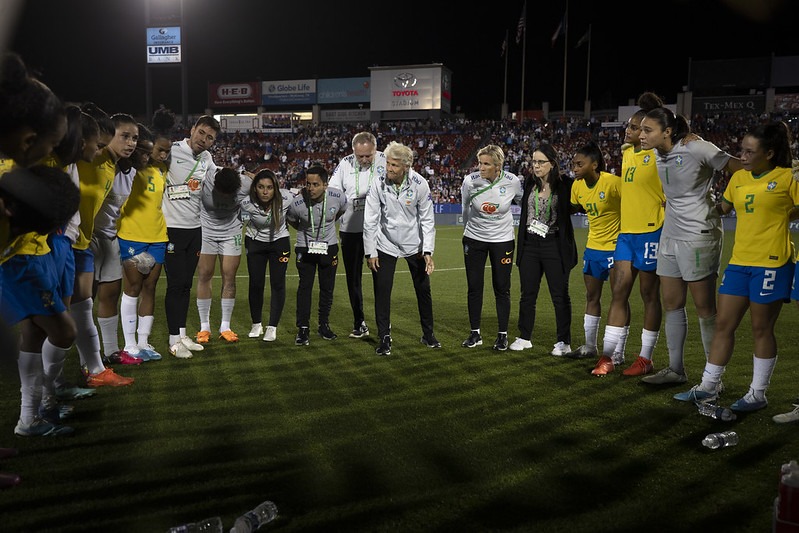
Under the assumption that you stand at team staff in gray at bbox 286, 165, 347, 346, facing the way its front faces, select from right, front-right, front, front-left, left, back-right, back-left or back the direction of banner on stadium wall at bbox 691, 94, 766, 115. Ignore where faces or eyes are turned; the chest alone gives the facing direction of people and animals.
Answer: back-left

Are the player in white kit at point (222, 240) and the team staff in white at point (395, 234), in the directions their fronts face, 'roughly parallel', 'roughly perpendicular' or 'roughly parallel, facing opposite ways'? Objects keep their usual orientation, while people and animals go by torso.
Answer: roughly parallel

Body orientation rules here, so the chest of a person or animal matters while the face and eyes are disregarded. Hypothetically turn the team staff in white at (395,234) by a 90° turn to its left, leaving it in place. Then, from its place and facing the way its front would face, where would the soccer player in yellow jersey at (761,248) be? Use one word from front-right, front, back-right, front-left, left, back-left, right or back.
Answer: front-right

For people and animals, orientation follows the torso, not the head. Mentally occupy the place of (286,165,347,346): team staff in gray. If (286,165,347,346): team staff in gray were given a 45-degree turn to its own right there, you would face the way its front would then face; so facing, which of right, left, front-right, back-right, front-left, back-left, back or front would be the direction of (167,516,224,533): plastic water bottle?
front-left

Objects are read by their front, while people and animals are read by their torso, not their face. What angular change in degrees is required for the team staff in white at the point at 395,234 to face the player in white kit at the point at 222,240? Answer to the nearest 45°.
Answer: approximately 90° to its right

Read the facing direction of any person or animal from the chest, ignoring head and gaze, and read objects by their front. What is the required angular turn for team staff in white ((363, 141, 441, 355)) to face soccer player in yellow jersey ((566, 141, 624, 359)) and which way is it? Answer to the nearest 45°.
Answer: approximately 90° to its left

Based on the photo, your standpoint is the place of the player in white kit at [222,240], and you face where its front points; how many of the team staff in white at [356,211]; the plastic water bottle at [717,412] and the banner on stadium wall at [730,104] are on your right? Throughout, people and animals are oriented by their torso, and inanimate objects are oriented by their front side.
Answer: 0

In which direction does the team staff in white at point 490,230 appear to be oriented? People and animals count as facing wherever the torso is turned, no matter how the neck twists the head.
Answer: toward the camera

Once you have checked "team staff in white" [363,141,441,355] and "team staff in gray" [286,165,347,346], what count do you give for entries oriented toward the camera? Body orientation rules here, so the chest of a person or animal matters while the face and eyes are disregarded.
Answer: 2

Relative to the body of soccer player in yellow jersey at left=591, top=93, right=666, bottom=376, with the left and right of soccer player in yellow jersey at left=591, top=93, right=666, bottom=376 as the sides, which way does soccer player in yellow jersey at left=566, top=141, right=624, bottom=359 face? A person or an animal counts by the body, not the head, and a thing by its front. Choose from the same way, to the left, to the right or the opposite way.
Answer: the same way

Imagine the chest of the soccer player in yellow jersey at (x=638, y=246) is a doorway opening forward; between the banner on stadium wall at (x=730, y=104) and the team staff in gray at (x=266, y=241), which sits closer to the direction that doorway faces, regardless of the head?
the team staff in gray

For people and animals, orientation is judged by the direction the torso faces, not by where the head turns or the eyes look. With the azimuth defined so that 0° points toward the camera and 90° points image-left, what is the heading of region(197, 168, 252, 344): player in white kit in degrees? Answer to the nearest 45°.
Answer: approximately 0°

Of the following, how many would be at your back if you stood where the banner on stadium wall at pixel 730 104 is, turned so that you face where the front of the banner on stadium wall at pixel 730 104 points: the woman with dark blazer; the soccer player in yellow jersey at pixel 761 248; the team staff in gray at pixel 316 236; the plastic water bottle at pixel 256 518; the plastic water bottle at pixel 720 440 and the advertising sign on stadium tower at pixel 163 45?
0

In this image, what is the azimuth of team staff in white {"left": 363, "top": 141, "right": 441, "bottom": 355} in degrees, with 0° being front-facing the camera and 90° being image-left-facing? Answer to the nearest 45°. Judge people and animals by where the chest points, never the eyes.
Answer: approximately 0°

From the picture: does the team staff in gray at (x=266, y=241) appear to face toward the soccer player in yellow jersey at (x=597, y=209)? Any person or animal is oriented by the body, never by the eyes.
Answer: no

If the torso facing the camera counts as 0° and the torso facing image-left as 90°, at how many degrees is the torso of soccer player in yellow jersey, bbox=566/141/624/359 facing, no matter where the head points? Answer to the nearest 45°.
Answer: approximately 45°

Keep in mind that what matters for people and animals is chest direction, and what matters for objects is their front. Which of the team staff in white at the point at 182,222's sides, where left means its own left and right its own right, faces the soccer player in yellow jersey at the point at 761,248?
front

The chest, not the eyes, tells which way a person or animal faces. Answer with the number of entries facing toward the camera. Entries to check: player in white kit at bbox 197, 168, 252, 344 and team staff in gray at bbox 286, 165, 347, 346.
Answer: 2

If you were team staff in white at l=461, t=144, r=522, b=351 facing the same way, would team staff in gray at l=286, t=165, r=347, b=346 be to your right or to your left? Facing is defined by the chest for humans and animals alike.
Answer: on your right

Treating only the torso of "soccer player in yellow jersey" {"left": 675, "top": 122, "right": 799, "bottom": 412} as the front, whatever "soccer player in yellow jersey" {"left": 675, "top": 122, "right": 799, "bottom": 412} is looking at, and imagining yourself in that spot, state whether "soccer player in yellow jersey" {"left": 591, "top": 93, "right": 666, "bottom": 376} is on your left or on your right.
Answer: on your right
